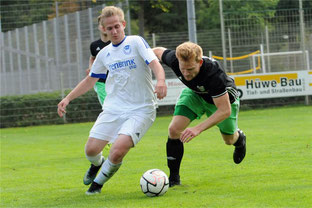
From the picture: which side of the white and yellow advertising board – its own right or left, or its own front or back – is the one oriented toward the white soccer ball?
front

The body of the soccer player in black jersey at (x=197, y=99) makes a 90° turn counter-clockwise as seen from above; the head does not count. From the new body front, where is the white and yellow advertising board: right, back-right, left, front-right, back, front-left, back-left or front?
back-left

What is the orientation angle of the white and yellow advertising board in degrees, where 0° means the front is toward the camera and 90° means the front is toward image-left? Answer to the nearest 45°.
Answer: approximately 0°

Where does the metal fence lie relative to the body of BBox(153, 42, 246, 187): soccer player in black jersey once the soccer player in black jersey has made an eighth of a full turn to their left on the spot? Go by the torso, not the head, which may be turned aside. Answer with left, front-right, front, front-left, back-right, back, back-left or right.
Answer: back

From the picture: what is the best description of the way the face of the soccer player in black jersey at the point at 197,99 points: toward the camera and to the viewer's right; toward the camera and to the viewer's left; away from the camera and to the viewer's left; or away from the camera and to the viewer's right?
toward the camera and to the viewer's left

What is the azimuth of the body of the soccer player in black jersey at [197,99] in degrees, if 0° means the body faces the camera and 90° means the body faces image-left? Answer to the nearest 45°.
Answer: approximately 45°
